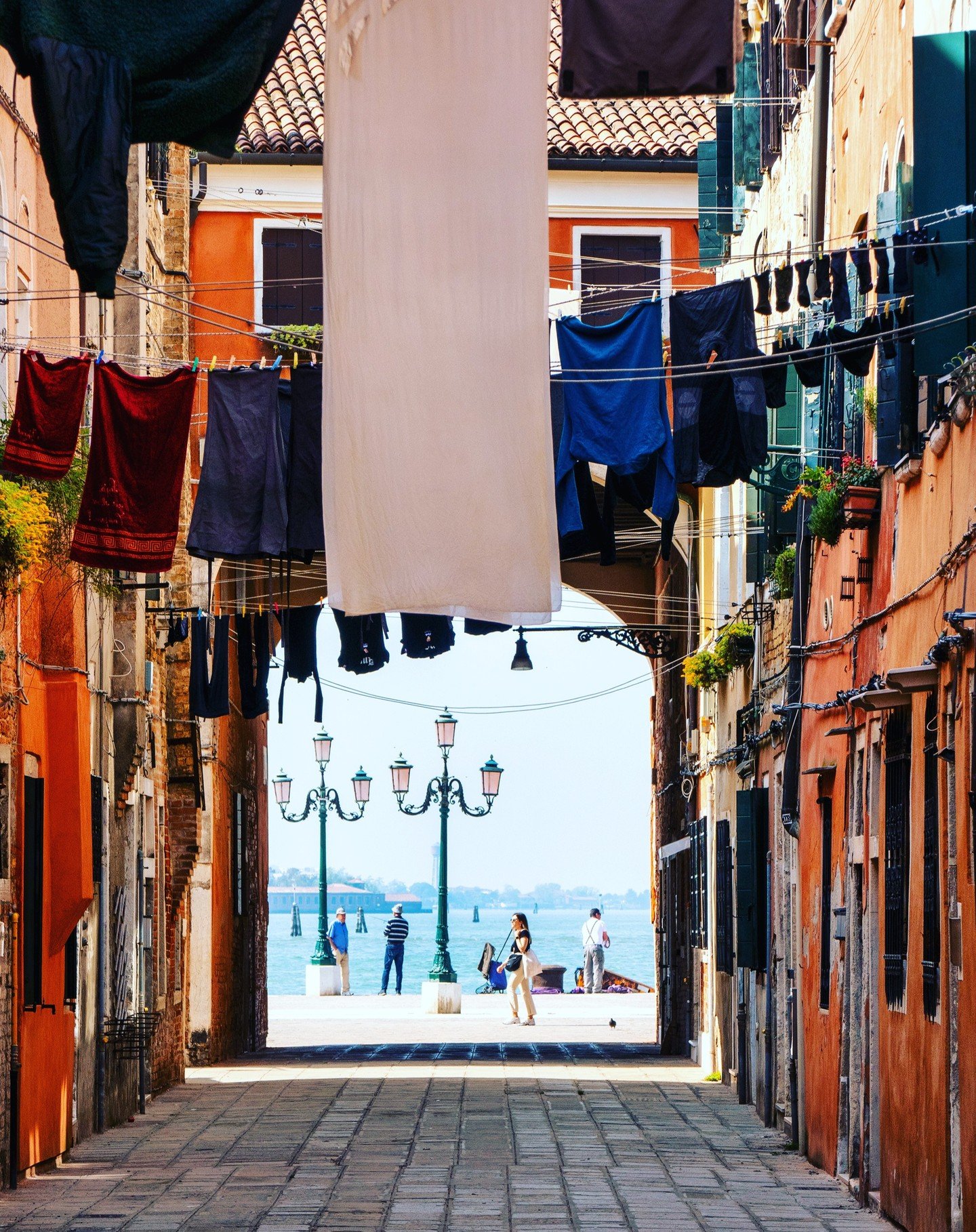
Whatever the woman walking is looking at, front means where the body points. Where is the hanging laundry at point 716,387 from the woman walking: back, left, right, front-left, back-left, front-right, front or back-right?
left

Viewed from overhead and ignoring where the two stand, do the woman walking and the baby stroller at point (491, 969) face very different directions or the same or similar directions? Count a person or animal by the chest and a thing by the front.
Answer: same or similar directions

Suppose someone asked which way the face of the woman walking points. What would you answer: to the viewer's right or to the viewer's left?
to the viewer's left
